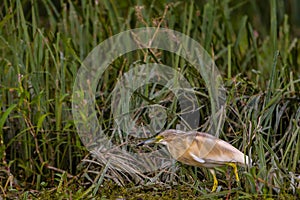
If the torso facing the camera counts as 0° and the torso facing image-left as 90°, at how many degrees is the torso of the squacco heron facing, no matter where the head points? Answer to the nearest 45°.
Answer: approximately 90°
